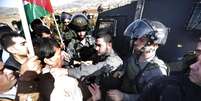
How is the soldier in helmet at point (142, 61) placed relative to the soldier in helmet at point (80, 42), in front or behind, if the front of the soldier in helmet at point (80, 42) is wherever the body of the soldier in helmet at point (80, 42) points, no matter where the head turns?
in front

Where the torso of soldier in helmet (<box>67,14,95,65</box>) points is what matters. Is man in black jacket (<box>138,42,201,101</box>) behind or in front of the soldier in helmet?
in front

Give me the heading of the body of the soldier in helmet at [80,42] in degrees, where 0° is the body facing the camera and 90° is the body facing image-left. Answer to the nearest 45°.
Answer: approximately 0°
